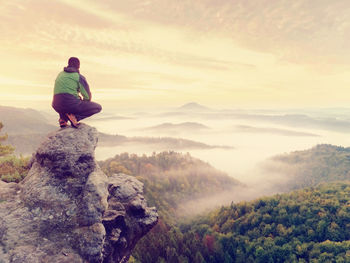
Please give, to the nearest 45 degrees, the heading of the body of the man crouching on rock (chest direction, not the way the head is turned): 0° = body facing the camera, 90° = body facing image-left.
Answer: approximately 225°
